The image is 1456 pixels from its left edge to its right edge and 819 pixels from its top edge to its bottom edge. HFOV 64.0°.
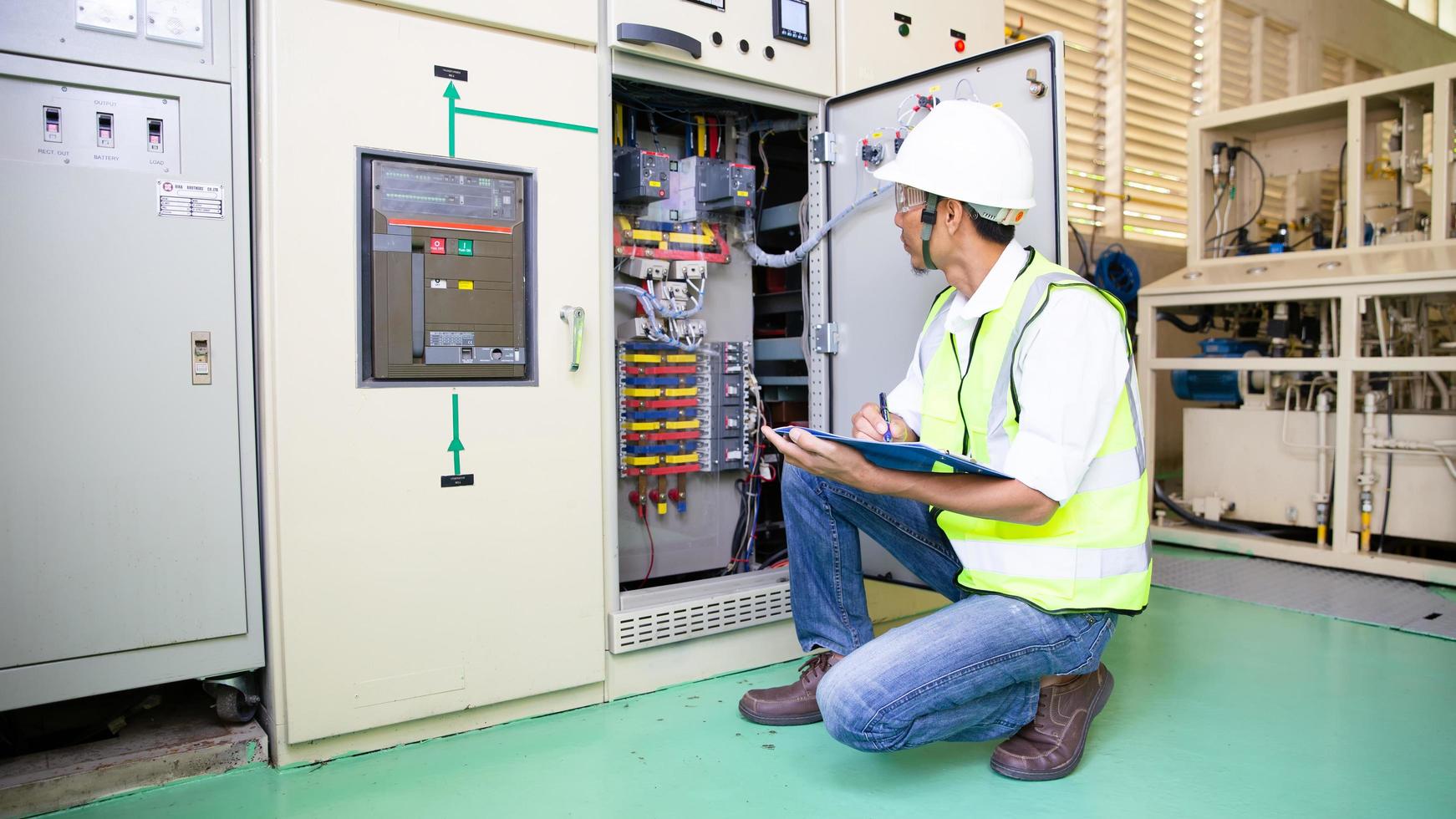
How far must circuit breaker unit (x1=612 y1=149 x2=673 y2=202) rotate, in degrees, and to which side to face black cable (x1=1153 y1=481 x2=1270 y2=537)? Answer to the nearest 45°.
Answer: approximately 90° to its left

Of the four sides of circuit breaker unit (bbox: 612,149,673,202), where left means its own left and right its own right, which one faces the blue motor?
left

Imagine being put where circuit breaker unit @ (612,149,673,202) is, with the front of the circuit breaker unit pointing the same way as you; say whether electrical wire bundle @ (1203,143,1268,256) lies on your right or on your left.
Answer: on your left

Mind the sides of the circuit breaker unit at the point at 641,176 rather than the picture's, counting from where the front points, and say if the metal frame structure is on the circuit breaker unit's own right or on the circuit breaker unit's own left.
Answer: on the circuit breaker unit's own left

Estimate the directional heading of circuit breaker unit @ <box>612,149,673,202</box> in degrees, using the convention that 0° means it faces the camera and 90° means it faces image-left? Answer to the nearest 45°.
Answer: approximately 315°
